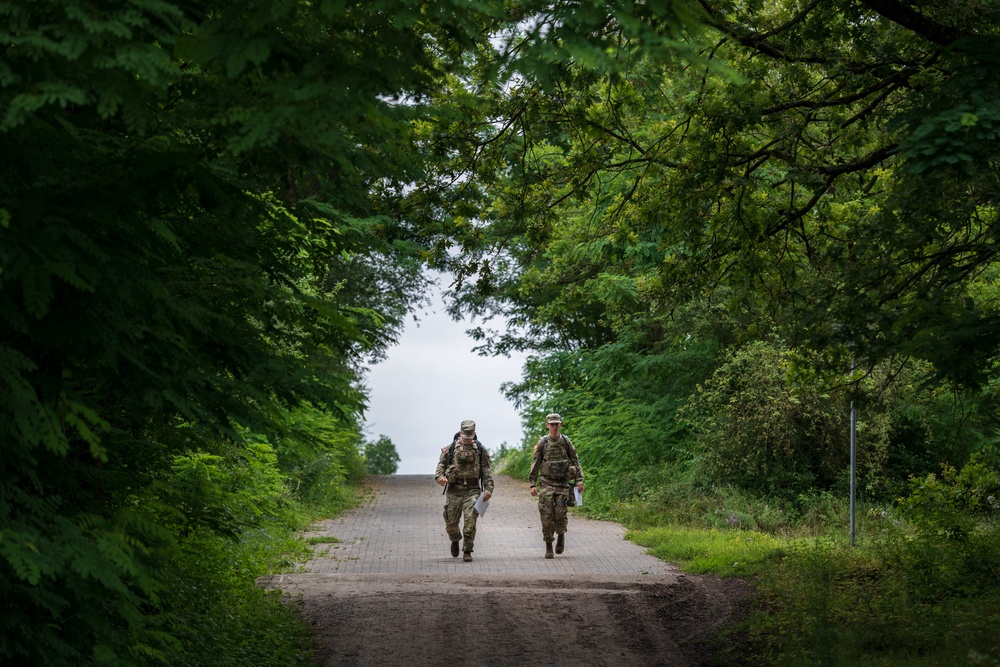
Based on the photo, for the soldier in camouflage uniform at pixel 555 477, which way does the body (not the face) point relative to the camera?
toward the camera

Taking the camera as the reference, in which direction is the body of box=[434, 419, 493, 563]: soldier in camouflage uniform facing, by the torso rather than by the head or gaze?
toward the camera

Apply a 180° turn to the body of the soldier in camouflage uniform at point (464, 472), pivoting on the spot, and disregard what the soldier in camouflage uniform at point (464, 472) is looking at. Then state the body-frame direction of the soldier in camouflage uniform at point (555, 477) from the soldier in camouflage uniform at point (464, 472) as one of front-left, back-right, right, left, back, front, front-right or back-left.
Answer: right
